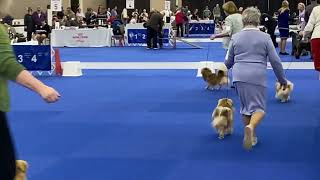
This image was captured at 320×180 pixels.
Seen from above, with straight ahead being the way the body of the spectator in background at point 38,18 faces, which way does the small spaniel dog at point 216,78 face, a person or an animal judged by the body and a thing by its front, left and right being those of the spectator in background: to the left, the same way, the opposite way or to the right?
to the right

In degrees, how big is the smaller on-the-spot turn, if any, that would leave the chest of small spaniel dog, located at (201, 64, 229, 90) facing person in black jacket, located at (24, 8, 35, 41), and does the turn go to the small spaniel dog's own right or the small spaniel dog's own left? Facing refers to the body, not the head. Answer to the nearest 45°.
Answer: approximately 45° to the small spaniel dog's own right

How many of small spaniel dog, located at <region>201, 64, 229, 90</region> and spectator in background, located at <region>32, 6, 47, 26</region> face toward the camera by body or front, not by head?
1

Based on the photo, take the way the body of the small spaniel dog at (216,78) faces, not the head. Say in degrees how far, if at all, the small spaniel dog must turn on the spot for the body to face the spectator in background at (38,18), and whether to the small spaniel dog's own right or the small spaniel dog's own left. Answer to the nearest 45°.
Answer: approximately 45° to the small spaniel dog's own right

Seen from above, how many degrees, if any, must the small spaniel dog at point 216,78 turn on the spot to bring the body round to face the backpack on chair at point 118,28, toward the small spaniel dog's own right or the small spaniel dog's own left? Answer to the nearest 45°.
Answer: approximately 90° to the small spaniel dog's own right

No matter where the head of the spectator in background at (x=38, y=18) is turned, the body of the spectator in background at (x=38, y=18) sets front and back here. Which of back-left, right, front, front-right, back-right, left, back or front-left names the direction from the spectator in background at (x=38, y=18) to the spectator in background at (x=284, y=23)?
front-left

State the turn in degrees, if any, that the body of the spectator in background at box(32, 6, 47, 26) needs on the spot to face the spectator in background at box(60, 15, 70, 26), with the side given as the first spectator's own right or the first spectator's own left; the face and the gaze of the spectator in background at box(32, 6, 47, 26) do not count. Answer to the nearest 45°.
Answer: approximately 90° to the first spectator's own left

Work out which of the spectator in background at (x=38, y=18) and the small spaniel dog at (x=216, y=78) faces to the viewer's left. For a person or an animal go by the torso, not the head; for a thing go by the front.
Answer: the small spaniel dog

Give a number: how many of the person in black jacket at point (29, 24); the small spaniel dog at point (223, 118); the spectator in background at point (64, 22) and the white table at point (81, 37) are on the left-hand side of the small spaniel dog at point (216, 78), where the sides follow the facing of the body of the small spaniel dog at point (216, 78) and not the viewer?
1

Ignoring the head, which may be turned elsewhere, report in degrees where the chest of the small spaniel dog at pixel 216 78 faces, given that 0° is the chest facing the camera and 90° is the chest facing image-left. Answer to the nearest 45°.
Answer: approximately 90°

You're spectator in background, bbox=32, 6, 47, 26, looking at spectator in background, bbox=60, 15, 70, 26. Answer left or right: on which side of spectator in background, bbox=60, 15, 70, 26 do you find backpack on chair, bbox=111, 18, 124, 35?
right

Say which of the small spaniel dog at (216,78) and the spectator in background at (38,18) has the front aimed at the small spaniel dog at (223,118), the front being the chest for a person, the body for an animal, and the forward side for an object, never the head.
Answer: the spectator in background

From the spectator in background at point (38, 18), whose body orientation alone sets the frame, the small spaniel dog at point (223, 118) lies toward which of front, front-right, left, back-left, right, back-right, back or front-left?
front

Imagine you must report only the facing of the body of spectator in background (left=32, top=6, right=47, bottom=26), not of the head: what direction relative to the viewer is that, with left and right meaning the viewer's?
facing the viewer
